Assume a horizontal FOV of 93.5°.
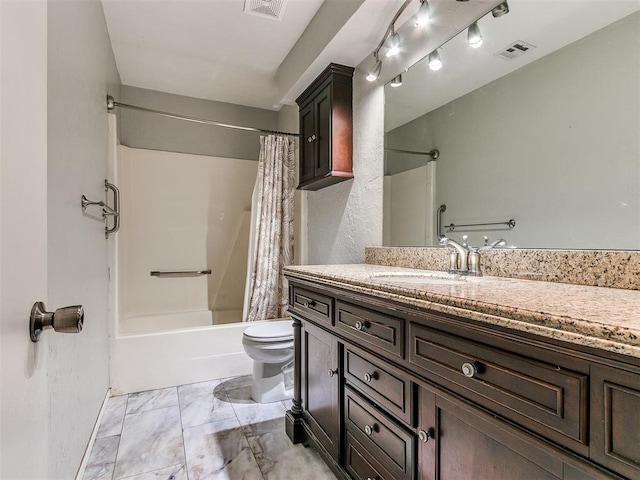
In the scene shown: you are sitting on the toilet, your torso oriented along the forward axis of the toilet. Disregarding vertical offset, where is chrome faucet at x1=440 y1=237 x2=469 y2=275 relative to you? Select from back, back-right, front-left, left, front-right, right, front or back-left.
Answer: back-left

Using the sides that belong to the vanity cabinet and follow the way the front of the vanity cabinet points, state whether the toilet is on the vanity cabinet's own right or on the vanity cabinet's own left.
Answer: on the vanity cabinet's own right

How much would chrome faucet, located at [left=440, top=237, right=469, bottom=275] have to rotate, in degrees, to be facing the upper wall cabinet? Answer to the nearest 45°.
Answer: approximately 90° to its right

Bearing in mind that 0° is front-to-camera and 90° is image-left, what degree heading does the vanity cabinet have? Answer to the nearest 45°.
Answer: approximately 45°

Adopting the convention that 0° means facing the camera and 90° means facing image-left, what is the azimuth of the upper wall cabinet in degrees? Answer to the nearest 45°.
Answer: approximately 45°
